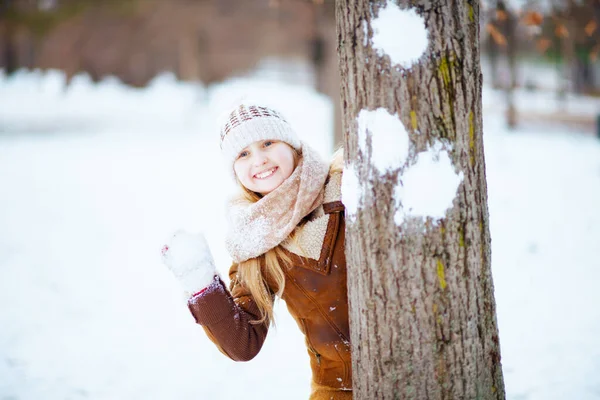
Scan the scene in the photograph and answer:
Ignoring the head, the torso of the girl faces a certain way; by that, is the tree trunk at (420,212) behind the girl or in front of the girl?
in front

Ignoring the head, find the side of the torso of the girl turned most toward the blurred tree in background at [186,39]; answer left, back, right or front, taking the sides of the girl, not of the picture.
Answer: back

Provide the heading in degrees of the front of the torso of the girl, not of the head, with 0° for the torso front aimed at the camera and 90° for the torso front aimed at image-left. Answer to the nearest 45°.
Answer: approximately 0°

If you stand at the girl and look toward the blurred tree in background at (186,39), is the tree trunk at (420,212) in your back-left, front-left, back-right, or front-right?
back-right

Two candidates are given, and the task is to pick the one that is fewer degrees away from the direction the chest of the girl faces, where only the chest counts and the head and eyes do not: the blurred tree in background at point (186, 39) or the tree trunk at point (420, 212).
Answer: the tree trunk
